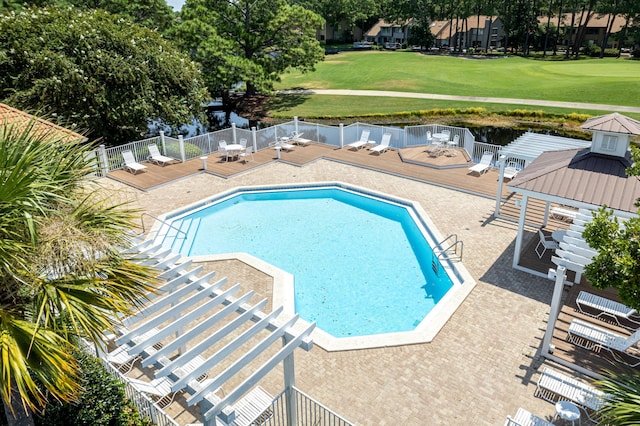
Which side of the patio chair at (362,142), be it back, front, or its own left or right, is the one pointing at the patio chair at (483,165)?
left

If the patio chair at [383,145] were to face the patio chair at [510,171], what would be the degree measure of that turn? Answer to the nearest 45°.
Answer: approximately 90° to its left

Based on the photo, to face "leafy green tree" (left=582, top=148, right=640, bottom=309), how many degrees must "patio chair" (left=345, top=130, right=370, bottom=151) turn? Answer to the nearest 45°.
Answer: approximately 45° to its left

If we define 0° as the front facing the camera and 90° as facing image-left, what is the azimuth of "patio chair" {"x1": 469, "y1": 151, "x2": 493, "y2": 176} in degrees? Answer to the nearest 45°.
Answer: approximately 45°

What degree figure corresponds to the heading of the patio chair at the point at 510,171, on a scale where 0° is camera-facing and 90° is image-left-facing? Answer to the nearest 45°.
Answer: approximately 45°

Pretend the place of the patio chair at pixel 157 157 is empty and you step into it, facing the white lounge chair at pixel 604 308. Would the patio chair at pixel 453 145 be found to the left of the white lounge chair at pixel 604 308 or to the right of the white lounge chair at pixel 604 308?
left

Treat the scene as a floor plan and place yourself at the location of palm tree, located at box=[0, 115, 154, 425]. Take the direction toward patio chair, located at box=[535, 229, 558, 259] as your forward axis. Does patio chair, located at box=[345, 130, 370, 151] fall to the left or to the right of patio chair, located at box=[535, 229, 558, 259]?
left

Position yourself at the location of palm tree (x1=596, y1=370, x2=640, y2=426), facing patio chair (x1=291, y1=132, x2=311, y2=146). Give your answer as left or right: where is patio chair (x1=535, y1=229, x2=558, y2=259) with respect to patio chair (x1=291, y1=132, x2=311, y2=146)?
right

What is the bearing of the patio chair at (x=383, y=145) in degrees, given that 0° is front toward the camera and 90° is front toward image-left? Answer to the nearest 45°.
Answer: approximately 45°
